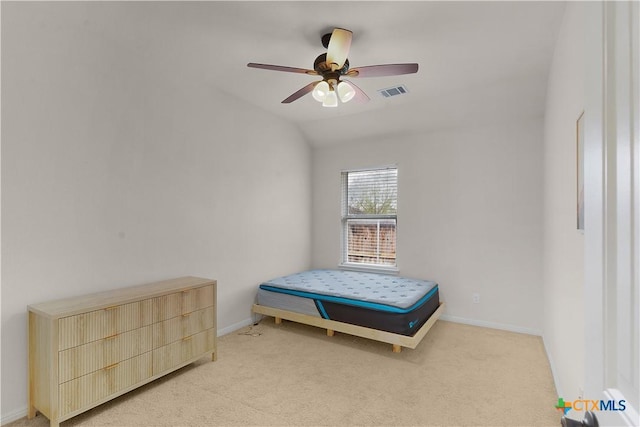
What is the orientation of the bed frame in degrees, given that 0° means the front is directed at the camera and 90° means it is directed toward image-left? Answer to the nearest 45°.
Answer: approximately 315°

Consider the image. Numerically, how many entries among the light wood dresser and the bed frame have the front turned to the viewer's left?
0

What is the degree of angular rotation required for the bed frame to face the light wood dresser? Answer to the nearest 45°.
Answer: approximately 90° to its right

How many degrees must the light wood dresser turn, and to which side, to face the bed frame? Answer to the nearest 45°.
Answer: approximately 45° to its left
